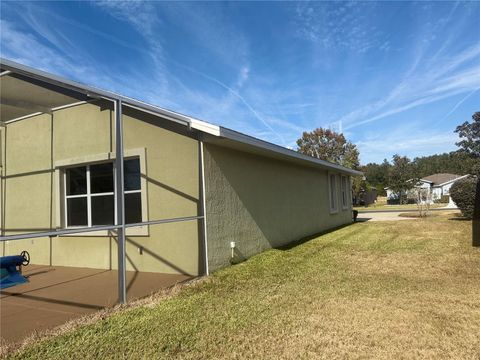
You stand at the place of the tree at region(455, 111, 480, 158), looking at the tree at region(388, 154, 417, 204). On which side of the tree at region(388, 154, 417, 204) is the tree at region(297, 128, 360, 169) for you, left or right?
left

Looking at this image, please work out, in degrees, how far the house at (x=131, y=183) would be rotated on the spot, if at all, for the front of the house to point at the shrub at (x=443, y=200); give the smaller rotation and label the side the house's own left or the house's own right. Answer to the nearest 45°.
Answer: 0° — it already faces it

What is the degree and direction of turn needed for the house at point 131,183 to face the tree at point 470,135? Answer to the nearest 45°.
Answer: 0° — it already faces it

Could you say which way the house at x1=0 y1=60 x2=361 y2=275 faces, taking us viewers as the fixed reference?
facing away from the viewer and to the right of the viewer

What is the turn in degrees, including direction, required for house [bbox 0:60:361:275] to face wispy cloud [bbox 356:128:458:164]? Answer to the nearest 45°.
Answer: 0° — it already faces it
